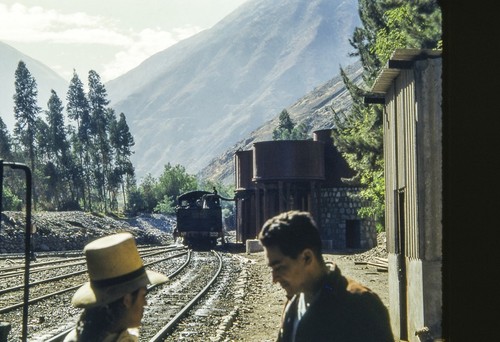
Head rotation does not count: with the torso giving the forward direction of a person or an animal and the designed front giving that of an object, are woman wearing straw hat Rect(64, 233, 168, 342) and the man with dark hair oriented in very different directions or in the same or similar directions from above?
very different directions

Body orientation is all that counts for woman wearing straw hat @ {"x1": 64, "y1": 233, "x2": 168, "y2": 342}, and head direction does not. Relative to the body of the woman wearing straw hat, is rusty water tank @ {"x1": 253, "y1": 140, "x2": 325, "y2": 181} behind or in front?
in front

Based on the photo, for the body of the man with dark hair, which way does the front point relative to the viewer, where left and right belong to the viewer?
facing the viewer and to the left of the viewer

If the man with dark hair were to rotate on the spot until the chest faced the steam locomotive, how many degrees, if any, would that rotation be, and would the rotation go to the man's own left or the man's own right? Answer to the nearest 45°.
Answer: approximately 135° to the man's own right

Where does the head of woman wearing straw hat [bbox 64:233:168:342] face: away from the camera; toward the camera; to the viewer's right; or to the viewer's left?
to the viewer's right

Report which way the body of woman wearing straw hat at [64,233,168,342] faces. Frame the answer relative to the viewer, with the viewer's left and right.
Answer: facing away from the viewer and to the right of the viewer

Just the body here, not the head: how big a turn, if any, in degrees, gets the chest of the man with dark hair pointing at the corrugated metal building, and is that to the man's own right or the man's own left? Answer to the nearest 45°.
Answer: approximately 135° to the man's own right
